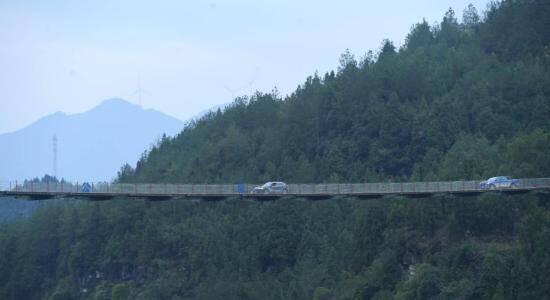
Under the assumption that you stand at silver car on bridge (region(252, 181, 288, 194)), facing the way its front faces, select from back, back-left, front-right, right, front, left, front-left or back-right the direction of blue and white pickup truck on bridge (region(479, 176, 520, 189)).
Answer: back
